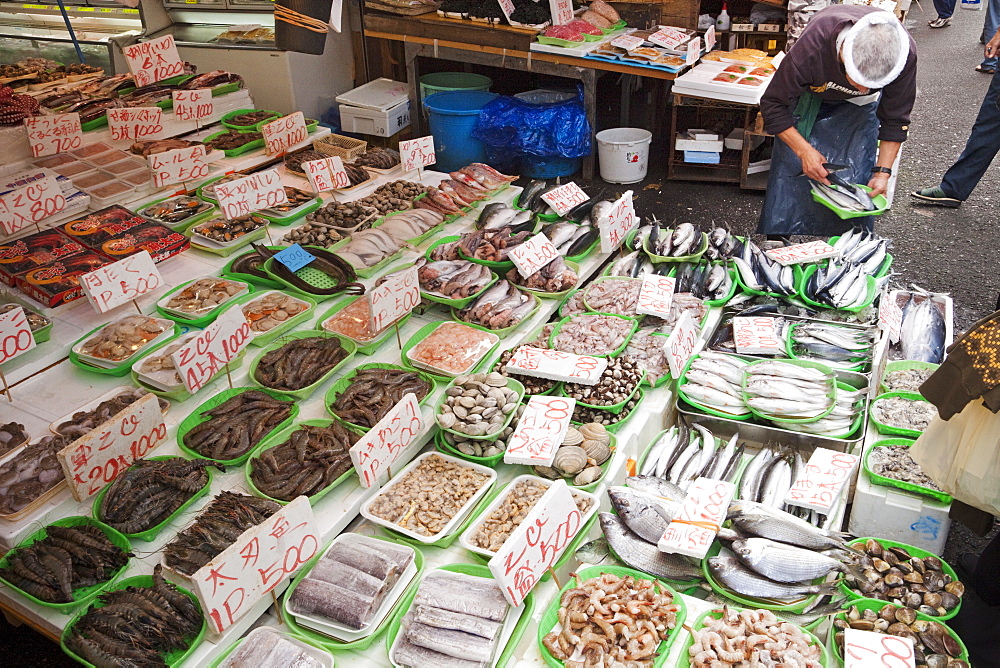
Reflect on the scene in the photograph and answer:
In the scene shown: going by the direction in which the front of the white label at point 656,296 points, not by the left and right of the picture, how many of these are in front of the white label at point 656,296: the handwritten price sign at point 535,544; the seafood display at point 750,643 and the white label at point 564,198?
2

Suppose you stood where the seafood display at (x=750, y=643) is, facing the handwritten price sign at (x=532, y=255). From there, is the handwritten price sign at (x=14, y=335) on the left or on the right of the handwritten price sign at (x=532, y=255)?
left

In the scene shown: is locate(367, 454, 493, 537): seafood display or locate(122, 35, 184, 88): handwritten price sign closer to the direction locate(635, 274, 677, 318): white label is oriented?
the seafood display

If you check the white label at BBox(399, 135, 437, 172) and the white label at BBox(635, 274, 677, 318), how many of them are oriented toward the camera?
2

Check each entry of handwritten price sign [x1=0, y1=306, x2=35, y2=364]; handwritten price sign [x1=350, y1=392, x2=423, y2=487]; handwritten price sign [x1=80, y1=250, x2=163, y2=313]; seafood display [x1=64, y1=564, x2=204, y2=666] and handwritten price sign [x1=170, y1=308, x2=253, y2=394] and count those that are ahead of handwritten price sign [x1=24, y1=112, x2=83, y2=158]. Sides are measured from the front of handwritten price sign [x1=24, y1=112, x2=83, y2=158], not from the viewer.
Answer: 5

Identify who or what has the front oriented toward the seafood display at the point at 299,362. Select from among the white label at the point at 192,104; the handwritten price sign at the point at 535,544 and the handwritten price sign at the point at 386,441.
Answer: the white label

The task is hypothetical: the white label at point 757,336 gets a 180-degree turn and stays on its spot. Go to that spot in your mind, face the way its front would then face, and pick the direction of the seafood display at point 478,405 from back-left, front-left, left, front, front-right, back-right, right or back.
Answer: back-left

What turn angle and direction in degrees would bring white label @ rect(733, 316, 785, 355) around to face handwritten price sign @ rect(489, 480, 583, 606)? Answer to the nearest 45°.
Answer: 0° — it already faces it
